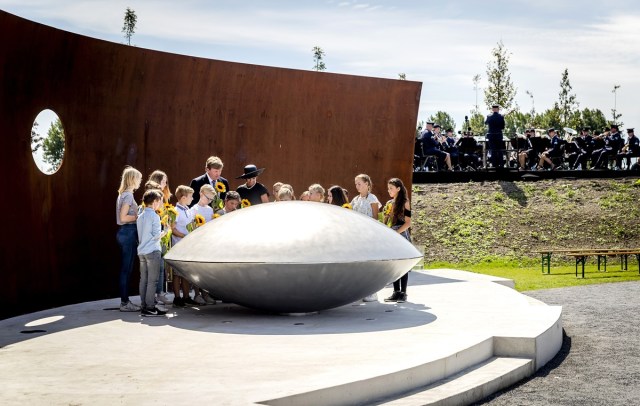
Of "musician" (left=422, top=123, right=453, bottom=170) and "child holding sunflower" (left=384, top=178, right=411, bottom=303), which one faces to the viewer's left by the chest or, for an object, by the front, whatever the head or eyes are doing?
the child holding sunflower

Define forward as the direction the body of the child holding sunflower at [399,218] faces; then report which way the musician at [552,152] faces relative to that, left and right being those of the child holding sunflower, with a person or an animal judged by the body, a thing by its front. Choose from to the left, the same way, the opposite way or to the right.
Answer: the same way

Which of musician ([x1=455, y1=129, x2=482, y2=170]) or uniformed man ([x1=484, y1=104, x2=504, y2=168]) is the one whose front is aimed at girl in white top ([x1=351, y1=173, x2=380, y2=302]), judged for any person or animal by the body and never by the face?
the musician

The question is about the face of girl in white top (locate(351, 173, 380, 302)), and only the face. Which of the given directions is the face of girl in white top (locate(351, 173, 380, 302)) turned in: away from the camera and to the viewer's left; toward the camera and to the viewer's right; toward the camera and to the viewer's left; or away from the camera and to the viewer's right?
toward the camera and to the viewer's left

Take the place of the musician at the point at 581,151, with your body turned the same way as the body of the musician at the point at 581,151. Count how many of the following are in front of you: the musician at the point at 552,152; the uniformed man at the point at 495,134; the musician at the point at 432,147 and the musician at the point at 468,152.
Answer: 4

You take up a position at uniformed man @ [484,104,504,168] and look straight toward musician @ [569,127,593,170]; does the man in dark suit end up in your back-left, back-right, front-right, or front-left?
back-right

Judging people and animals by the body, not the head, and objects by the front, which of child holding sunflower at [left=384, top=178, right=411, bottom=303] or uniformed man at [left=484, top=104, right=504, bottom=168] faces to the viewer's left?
the child holding sunflower

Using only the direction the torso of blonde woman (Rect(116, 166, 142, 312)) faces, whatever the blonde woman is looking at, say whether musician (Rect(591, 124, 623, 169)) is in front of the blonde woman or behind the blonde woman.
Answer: in front

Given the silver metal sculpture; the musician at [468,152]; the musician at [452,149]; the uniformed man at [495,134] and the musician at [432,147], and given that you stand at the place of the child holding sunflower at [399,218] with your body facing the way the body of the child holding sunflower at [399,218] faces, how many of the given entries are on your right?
4

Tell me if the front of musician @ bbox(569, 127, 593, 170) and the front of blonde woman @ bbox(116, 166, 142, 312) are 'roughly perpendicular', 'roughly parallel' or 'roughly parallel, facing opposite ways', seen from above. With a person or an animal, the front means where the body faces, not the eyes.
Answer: roughly parallel, facing opposite ways

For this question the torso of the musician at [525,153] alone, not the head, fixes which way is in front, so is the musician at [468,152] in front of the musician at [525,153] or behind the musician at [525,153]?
in front

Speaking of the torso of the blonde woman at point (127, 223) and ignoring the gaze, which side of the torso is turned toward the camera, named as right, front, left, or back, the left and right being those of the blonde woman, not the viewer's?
right

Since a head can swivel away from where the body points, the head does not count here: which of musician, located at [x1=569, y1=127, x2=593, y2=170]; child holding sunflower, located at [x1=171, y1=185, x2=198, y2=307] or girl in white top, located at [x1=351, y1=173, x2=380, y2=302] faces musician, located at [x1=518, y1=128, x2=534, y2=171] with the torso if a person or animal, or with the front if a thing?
musician, located at [x1=569, y1=127, x2=593, y2=170]

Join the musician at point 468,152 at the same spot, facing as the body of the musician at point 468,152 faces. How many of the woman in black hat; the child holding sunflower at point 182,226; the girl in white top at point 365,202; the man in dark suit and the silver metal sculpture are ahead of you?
5
